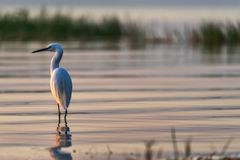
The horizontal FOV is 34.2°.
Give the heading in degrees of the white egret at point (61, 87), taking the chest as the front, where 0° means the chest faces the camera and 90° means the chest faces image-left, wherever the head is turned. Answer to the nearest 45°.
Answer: approximately 135°
